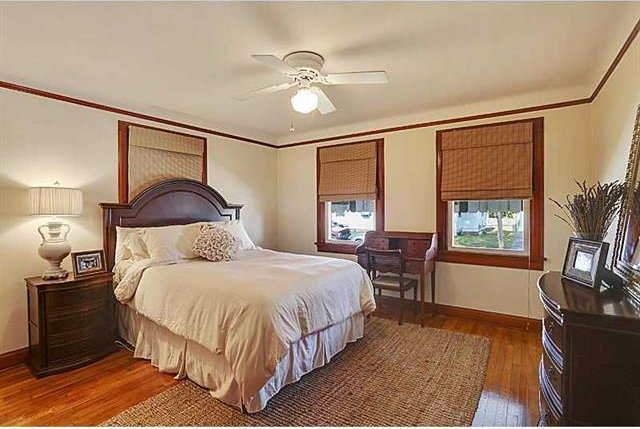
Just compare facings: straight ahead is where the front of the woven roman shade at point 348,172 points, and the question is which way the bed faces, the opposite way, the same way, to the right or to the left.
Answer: to the left

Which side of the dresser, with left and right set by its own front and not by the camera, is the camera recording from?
left

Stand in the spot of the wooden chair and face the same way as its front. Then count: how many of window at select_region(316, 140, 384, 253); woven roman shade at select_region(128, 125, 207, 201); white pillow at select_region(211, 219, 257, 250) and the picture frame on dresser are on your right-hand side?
1

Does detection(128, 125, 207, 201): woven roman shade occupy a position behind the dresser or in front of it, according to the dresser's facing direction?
in front

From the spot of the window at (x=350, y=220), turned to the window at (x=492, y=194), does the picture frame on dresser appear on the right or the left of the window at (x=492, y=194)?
right

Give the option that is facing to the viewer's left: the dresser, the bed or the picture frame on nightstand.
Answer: the dresser

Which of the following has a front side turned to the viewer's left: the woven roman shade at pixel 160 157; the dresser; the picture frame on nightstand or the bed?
the dresser

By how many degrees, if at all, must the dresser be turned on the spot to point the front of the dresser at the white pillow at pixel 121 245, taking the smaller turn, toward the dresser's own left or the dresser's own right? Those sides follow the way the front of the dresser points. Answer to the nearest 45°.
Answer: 0° — it already faces it

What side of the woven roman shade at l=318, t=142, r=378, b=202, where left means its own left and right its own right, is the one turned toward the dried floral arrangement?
left

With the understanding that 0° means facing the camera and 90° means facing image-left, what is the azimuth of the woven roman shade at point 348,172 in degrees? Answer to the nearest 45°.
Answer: approximately 45°

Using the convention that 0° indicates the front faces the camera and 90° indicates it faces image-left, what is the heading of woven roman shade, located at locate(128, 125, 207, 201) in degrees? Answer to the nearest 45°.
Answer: approximately 315°

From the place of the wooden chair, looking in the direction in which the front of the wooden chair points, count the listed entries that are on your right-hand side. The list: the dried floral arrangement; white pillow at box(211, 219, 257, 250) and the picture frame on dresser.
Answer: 2

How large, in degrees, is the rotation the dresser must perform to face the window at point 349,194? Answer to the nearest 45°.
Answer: approximately 45° to its right
